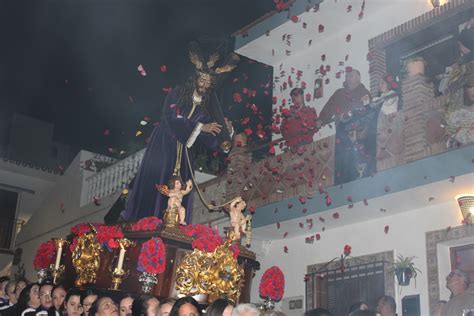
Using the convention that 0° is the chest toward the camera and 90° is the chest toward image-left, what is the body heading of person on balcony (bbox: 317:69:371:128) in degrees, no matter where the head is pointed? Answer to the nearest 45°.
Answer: approximately 45°

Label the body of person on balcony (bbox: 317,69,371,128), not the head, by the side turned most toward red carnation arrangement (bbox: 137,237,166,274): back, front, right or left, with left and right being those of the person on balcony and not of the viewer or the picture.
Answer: front

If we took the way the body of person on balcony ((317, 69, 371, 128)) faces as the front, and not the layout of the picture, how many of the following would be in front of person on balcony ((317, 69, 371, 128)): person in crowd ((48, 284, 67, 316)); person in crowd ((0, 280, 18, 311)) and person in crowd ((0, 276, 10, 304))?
3

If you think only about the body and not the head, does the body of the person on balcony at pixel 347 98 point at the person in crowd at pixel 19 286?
yes

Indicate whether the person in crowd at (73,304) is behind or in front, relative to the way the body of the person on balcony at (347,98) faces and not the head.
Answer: in front

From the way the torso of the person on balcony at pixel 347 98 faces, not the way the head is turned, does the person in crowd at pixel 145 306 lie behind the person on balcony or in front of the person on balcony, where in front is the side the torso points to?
in front
